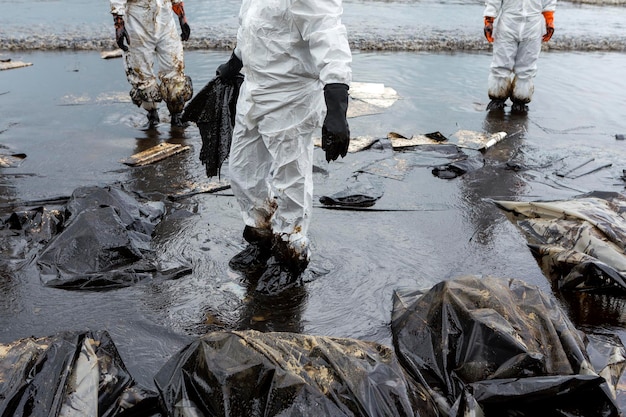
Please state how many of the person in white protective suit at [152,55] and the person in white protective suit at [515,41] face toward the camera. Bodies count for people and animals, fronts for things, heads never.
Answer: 2

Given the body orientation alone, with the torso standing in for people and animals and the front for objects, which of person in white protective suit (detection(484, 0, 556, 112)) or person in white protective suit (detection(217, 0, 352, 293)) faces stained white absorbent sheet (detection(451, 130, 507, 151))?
person in white protective suit (detection(484, 0, 556, 112))

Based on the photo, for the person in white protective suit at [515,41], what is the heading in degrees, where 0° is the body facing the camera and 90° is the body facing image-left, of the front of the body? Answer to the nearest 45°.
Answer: approximately 0°

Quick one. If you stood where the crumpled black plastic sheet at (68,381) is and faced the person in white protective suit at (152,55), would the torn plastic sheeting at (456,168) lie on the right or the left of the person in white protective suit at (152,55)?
right

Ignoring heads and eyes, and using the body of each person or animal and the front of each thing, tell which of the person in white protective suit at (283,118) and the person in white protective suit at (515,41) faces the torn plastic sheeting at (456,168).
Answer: the person in white protective suit at (515,41)

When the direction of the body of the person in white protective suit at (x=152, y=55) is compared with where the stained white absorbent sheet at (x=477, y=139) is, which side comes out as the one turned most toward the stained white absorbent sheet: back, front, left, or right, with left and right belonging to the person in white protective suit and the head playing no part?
left

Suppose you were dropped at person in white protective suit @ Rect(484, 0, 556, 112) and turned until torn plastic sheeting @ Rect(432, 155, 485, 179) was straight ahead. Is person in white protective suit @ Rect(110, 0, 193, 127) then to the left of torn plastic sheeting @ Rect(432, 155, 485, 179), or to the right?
right

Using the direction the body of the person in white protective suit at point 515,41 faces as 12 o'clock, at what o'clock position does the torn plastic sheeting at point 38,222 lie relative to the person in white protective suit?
The torn plastic sheeting is roughly at 1 o'clock from the person in white protective suit.
